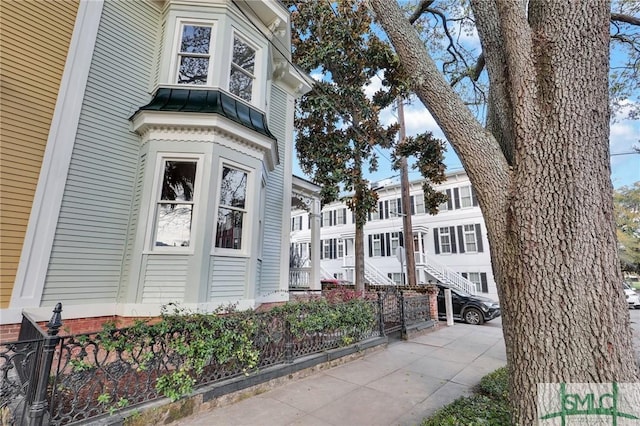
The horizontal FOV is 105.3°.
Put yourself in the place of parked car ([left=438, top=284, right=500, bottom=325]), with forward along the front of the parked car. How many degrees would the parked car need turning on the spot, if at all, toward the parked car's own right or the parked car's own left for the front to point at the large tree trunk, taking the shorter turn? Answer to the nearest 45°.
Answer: approximately 45° to the parked car's own right

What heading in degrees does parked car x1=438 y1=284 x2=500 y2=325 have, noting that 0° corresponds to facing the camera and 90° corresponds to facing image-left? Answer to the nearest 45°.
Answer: approximately 315°

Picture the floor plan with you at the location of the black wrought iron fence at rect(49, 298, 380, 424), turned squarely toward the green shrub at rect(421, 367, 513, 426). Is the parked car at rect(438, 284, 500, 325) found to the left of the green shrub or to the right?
left

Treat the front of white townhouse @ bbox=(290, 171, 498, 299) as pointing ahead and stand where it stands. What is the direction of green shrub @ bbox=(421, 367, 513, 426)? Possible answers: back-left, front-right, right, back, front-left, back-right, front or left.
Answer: front-left

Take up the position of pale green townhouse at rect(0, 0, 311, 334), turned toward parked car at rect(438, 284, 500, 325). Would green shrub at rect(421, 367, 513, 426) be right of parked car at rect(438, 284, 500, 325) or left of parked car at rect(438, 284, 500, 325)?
right

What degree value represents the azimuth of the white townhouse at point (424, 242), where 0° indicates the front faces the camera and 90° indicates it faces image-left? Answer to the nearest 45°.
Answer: approximately 45°

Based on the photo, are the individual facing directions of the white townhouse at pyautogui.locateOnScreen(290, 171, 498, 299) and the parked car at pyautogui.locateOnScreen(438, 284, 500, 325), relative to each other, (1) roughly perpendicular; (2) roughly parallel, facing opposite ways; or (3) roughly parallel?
roughly perpendicular

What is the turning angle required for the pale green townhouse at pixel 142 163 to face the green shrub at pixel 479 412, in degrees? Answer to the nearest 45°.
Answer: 0° — it already faces it

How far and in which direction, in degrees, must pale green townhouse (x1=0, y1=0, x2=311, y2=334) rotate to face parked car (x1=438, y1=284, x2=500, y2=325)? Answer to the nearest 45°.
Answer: approximately 45° to its left

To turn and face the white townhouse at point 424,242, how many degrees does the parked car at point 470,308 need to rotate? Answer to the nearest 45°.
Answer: approximately 135° to its left

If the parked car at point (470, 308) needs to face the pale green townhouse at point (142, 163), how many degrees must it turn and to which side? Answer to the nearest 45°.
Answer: approximately 90° to its right
